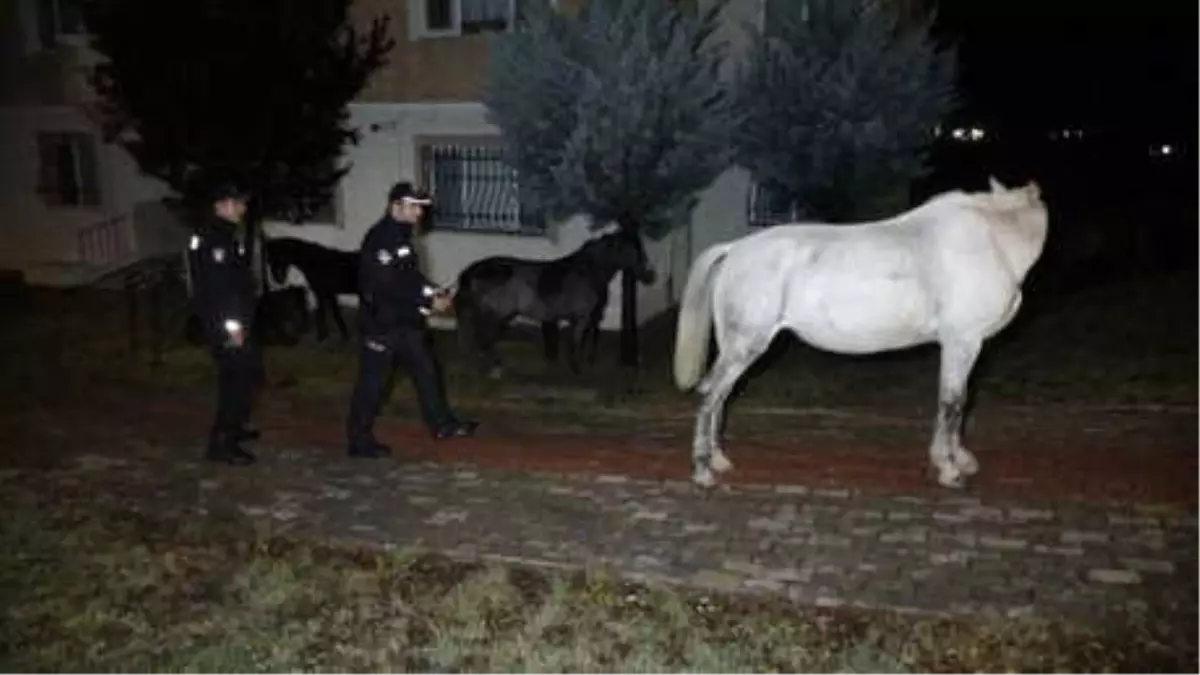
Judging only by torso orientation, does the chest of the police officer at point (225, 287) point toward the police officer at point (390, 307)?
yes

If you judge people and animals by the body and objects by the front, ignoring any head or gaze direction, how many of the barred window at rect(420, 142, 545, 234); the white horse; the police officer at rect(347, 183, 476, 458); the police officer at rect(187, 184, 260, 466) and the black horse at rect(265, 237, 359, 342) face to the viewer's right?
3

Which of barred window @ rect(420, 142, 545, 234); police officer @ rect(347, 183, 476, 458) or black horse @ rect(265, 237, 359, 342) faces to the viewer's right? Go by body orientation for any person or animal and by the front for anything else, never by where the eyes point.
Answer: the police officer

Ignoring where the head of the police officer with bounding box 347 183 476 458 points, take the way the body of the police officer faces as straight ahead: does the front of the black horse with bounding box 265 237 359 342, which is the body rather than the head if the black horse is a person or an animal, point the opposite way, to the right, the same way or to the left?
the opposite way

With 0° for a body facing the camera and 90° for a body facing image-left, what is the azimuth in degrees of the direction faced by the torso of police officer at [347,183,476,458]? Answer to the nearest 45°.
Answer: approximately 270°

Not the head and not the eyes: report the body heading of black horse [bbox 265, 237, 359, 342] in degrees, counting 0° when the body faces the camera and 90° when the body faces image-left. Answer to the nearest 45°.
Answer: approximately 90°

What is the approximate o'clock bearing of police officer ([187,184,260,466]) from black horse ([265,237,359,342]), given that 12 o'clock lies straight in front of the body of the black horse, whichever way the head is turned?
The police officer is roughly at 9 o'clock from the black horse.

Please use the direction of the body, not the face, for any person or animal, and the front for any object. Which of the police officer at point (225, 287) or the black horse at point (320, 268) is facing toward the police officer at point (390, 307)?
the police officer at point (225, 287)

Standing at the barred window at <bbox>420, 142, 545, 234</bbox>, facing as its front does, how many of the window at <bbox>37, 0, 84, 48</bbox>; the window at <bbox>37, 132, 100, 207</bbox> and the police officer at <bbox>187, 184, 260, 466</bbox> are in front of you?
1

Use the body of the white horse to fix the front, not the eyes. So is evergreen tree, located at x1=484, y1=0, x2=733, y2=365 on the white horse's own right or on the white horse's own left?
on the white horse's own left

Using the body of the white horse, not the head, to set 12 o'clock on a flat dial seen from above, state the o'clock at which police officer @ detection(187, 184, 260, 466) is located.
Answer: The police officer is roughly at 6 o'clock from the white horse.

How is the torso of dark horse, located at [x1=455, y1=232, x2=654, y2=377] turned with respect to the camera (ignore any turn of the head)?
to the viewer's right

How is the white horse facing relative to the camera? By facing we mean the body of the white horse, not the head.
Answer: to the viewer's right

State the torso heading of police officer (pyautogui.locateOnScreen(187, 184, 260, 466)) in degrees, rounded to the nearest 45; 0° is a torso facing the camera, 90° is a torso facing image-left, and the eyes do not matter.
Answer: approximately 270°
